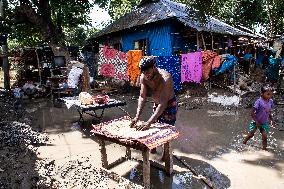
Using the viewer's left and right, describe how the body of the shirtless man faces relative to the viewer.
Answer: facing the viewer and to the left of the viewer

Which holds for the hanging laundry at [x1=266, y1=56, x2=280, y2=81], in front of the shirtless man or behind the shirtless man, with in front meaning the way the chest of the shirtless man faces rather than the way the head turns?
behind

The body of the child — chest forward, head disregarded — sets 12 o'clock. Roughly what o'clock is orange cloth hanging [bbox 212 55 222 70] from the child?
The orange cloth hanging is roughly at 7 o'clock from the child.

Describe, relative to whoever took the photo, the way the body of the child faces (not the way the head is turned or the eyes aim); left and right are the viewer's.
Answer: facing the viewer and to the right of the viewer

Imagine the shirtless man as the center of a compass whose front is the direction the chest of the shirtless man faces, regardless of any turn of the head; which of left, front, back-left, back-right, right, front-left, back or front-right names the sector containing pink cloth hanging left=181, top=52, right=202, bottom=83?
back-right

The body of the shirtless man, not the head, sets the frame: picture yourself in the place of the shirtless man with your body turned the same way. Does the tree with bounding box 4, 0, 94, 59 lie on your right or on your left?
on your right

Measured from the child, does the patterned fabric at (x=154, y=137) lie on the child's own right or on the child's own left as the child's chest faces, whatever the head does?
on the child's own right

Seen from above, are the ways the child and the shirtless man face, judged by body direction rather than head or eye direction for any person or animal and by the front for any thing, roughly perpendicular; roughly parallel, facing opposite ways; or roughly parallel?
roughly perpendicular

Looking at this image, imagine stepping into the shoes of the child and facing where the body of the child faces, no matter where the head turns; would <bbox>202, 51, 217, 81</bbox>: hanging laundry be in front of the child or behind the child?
behind

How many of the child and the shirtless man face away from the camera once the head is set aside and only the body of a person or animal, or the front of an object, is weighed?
0

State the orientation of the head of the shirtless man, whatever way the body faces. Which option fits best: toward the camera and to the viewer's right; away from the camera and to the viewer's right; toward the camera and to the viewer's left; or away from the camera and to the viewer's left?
toward the camera and to the viewer's left

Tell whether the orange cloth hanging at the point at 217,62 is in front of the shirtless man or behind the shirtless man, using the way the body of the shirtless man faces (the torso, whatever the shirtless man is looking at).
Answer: behind

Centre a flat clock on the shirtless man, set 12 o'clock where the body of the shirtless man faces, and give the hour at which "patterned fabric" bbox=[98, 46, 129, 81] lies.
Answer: The patterned fabric is roughly at 4 o'clock from the shirtless man.
